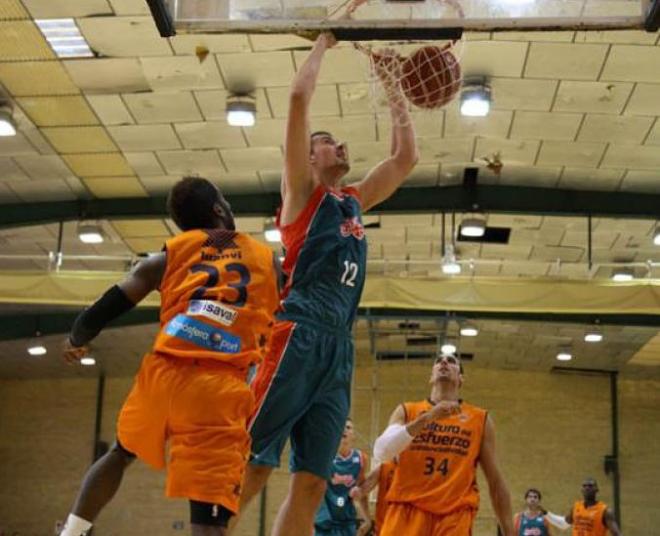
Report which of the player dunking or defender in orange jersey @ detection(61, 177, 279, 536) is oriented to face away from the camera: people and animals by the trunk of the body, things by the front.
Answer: the defender in orange jersey

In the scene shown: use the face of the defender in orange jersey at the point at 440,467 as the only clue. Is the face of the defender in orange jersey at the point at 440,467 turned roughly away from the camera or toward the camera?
toward the camera

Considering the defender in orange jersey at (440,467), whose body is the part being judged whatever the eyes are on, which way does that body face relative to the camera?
toward the camera

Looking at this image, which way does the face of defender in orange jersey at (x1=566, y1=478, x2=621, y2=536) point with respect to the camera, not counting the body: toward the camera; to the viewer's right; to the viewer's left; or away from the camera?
toward the camera

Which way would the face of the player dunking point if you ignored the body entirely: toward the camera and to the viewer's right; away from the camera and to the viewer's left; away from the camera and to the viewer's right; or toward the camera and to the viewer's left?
toward the camera and to the viewer's right

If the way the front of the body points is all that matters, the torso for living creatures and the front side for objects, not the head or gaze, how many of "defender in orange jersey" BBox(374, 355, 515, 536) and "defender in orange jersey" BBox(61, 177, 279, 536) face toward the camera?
1

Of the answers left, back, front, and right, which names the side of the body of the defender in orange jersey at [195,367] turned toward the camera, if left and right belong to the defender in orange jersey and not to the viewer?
back

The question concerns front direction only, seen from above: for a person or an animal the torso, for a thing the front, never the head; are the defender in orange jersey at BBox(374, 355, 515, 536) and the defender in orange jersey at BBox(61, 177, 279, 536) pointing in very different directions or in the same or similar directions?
very different directions

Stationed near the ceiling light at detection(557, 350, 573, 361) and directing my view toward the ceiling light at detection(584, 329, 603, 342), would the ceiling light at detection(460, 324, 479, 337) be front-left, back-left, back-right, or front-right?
front-right

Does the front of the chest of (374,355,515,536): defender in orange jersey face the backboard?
yes

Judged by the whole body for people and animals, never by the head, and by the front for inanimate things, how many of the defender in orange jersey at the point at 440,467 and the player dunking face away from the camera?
0
